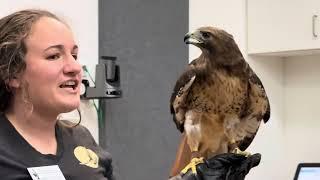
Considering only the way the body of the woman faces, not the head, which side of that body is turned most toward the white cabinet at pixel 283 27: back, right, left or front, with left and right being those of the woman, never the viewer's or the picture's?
left

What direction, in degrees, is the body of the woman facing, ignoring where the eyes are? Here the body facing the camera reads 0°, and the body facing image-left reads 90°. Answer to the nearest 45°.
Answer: approximately 315°

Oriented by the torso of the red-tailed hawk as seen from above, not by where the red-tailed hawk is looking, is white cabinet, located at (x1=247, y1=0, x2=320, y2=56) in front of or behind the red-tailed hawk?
behind

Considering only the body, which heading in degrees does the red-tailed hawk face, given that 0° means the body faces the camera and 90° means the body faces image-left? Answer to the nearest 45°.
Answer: approximately 0°

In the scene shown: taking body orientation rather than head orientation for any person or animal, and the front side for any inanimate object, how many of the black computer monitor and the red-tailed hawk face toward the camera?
2

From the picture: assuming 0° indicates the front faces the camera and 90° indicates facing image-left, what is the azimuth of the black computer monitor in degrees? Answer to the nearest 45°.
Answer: approximately 0°
